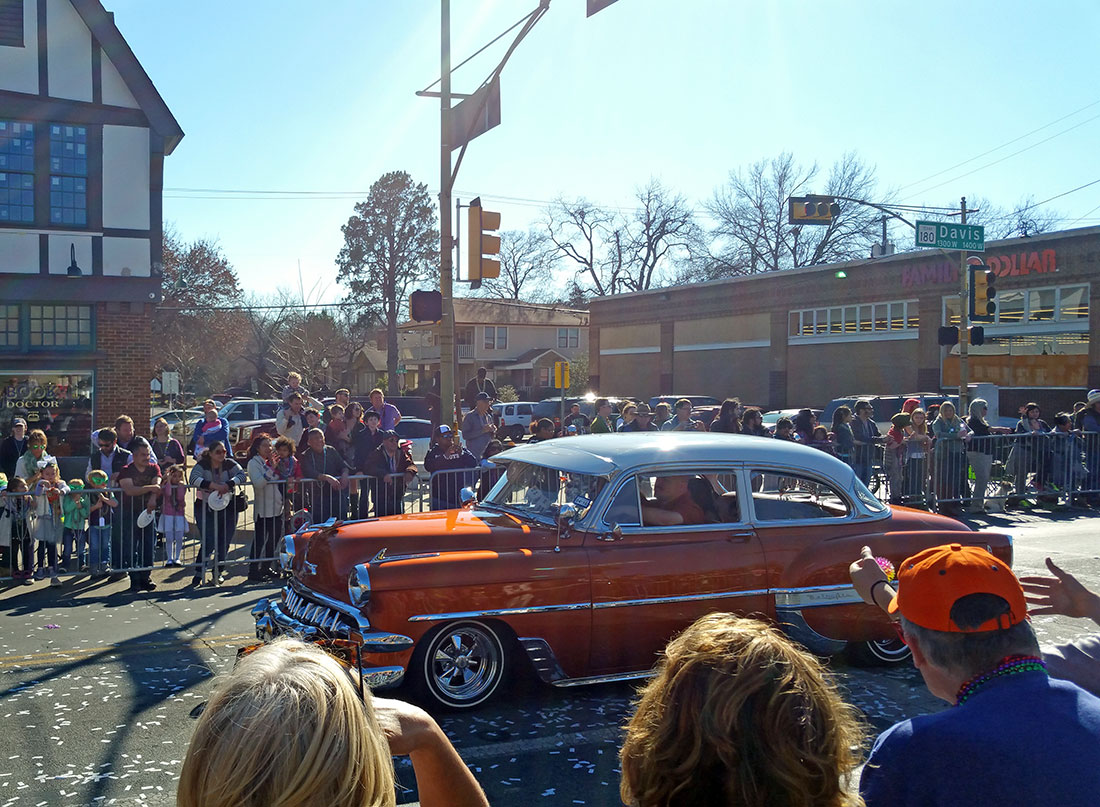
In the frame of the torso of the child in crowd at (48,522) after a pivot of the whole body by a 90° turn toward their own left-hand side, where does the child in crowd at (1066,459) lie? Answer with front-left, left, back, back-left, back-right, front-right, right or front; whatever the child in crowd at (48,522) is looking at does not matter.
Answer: front

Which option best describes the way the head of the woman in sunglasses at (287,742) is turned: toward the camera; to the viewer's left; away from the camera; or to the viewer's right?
away from the camera

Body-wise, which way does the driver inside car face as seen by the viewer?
to the viewer's left

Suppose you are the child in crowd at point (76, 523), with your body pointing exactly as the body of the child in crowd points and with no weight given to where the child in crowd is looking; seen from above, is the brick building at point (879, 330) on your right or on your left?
on your left

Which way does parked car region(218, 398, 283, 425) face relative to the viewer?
to the viewer's left

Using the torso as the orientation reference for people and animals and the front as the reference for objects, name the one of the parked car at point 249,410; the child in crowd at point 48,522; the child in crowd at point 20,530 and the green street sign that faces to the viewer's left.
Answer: the parked car

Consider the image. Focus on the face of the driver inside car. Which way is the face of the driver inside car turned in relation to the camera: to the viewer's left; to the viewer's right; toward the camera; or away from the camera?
to the viewer's left
